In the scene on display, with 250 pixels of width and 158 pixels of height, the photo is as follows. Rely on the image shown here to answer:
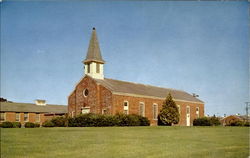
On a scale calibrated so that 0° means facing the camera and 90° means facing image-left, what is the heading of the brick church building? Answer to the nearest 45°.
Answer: approximately 45°

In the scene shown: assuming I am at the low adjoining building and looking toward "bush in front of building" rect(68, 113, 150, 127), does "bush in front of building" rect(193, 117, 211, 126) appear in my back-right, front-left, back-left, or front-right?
front-left

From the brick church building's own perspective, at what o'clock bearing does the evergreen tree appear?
The evergreen tree is roughly at 8 o'clock from the brick church building.

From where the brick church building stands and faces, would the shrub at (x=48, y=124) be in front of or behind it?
in front

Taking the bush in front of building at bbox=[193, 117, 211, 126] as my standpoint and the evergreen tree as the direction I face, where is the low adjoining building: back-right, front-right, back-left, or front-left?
front-right

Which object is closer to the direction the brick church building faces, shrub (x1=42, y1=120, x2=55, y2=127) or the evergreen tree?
the shrub

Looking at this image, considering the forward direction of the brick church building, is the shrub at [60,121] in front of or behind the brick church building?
in front

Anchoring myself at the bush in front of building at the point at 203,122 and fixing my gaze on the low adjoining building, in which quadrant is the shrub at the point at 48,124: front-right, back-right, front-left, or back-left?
front-left

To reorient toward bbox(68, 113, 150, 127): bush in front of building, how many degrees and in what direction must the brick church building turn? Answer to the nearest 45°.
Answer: approximately 45° to its left

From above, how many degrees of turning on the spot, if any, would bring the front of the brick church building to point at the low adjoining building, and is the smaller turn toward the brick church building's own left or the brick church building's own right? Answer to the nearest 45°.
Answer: approximately 45° to the brick church building's own right
